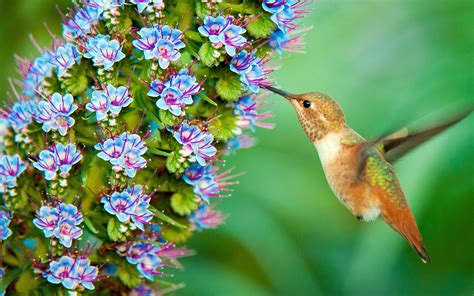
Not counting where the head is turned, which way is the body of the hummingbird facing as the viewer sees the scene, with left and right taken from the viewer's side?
facing to the left of the viewer
